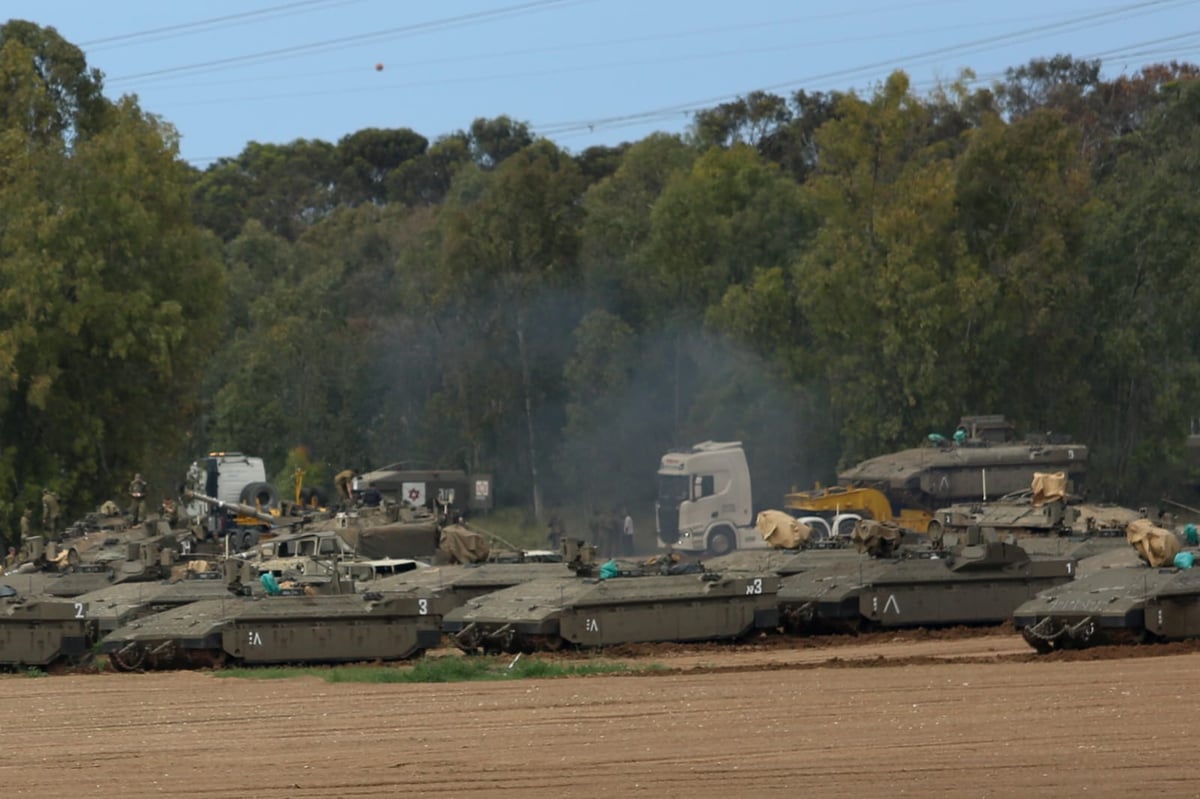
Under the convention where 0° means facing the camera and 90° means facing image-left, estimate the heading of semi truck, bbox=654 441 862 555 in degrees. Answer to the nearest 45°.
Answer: approximately 45°

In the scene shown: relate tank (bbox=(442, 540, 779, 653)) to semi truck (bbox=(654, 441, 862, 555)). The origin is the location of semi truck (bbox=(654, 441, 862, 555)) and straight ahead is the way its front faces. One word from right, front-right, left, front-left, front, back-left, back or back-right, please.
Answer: front-left

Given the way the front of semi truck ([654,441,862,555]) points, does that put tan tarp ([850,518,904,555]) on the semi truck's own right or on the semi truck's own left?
on the semi truck's own left

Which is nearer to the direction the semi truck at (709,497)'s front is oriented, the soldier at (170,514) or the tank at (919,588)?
the soldier

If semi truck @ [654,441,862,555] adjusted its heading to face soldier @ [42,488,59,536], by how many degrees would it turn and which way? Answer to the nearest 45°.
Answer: approximately 45° to its right

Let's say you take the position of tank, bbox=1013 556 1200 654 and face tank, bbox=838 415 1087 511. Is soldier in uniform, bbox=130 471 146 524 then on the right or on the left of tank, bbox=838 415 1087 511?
left

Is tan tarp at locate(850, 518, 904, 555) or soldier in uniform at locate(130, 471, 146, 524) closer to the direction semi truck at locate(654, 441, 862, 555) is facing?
the soldier in uniform

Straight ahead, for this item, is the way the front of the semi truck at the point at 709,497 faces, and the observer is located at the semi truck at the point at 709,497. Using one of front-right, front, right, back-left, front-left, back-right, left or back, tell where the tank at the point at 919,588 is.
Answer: front-left

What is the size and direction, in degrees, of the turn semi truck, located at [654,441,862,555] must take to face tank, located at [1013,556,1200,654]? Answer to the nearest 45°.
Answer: approximately 45° to its left

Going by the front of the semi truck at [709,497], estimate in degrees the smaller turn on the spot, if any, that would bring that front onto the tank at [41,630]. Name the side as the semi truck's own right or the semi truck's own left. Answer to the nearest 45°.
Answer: approximately 45° to the semi truck's own left
